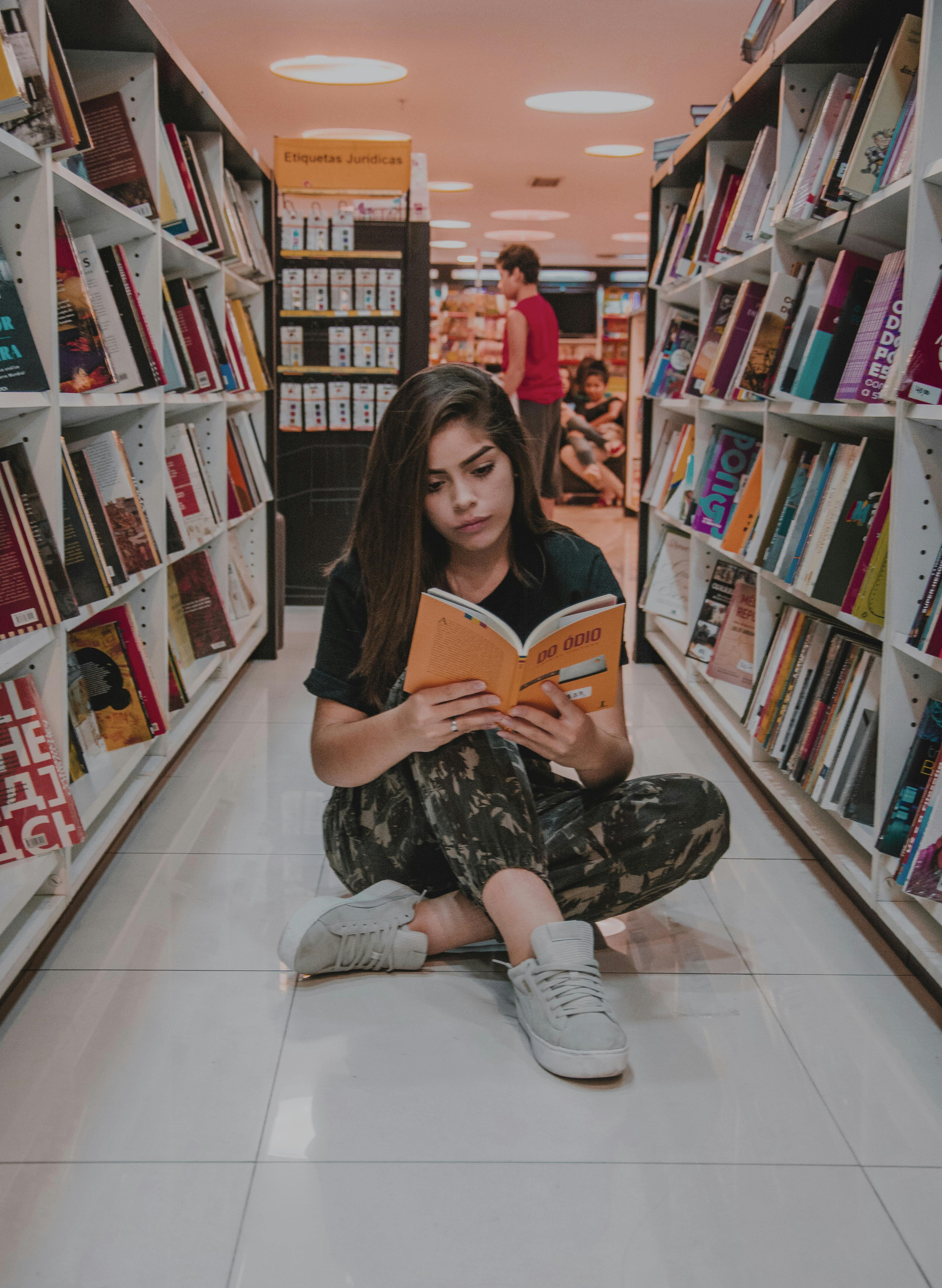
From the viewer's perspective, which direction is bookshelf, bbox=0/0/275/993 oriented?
to the viewer's right

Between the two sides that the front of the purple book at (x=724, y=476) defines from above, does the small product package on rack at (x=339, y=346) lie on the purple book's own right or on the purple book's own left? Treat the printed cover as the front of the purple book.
on the purple book's own right

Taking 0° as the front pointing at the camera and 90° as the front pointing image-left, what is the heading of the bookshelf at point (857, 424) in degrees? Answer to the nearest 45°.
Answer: approximately 90°

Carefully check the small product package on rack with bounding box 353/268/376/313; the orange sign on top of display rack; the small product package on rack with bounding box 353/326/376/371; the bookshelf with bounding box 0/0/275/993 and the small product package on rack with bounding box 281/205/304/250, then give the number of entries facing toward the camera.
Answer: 4

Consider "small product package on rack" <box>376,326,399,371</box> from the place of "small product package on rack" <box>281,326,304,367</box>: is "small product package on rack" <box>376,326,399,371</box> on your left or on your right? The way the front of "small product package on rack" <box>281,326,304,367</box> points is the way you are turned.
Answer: on your left
